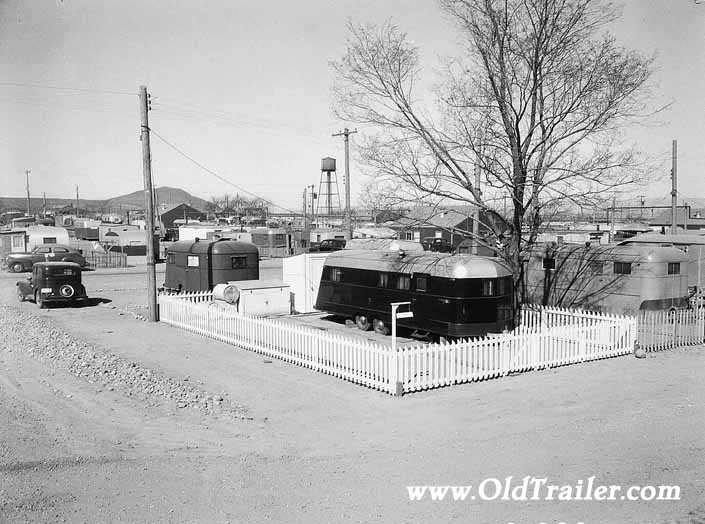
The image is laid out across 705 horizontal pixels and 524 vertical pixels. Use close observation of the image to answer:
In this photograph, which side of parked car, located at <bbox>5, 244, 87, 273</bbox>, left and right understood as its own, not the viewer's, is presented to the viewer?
left

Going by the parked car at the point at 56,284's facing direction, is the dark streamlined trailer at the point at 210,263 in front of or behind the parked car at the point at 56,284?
behind

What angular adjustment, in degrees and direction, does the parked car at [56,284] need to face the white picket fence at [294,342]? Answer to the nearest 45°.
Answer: approximately 135° to its left

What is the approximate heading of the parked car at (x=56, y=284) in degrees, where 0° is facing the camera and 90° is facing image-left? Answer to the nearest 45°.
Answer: approximately 135°
